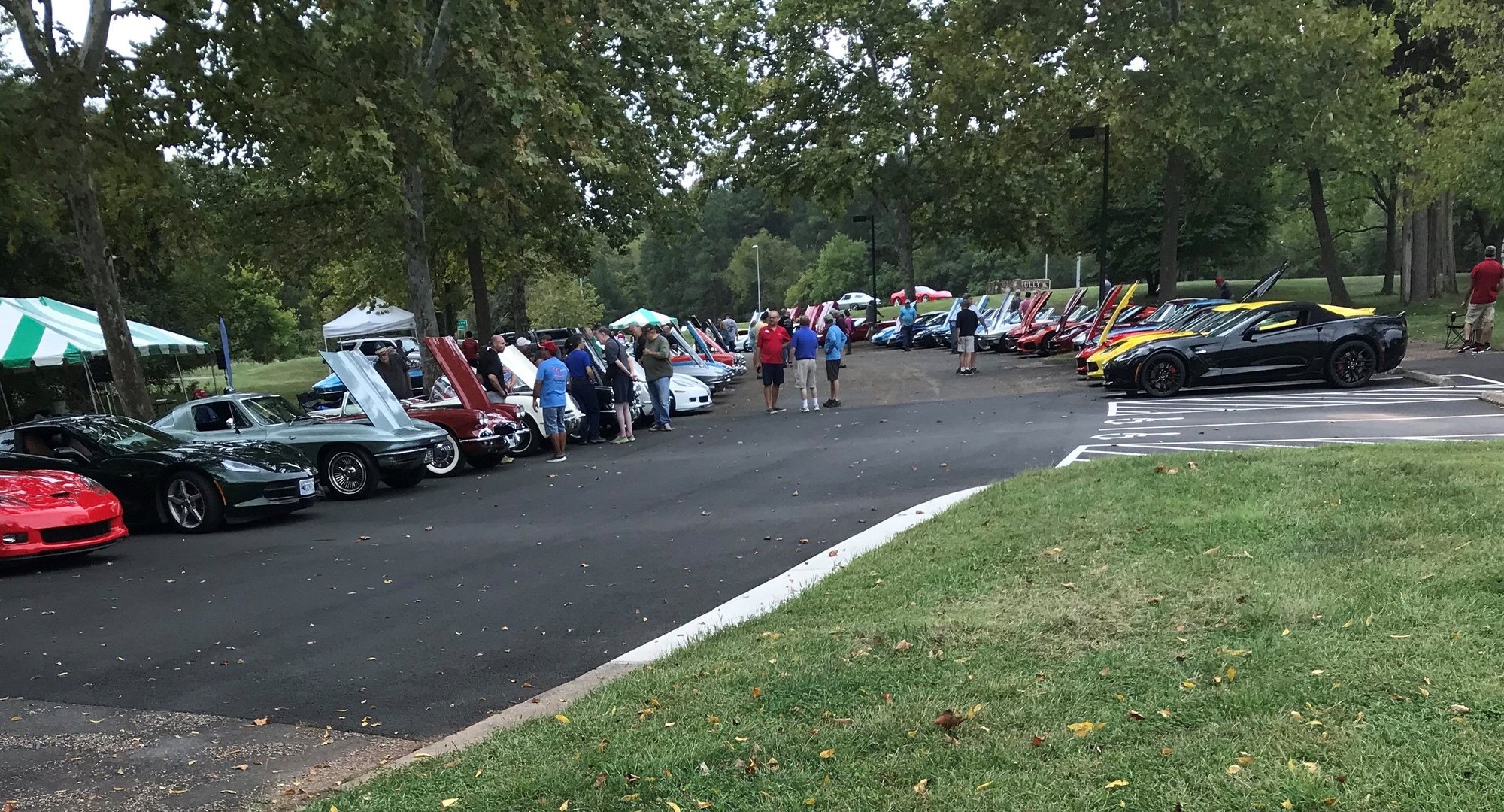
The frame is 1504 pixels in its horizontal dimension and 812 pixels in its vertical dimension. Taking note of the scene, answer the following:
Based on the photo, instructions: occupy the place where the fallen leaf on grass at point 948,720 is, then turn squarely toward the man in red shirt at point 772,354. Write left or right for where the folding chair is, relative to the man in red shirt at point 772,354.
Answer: right

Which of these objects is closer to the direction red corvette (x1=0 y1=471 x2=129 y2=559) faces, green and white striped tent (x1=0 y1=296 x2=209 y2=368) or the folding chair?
the folding chair

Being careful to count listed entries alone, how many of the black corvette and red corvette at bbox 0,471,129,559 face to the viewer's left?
1

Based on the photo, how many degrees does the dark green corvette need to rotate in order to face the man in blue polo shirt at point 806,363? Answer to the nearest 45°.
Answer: approximately 45° to its left

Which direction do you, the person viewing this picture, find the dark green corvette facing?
facing the viewer and to the right of the viewer

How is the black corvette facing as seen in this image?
to the viewer's left

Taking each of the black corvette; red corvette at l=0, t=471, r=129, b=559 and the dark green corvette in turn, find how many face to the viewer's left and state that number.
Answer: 1

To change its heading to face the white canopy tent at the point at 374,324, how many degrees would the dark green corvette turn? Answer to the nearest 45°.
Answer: approximately 135° to its left

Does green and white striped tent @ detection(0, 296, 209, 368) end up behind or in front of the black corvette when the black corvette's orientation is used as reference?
in front

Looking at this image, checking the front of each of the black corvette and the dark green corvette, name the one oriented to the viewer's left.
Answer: the black corvette

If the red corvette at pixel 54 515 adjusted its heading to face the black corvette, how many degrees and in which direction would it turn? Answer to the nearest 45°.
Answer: approximately 45° to its left

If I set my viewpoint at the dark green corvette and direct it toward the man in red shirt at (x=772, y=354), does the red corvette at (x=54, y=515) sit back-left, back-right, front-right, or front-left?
back-right

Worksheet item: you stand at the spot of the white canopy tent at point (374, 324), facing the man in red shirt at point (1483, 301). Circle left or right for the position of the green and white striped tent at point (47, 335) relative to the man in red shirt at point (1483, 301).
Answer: right

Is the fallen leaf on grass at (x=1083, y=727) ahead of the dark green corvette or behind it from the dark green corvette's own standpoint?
ahead

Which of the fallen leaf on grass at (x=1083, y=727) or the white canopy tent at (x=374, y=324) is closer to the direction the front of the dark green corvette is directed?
the fallen leaf on grass

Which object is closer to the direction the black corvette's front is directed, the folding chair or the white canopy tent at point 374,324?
the white canopy tent

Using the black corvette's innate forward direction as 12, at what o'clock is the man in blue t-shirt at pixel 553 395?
The man in blue t-shirt is roughly at 11 o'clock from the black corvette.

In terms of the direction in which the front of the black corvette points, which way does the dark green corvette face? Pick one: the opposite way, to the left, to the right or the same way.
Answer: the opposite way
